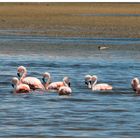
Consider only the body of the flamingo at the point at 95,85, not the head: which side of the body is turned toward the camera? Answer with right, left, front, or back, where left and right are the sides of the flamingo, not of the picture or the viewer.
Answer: left

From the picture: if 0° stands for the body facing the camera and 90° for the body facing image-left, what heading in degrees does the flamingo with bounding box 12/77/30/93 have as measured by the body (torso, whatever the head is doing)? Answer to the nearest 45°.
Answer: approximately 90°
